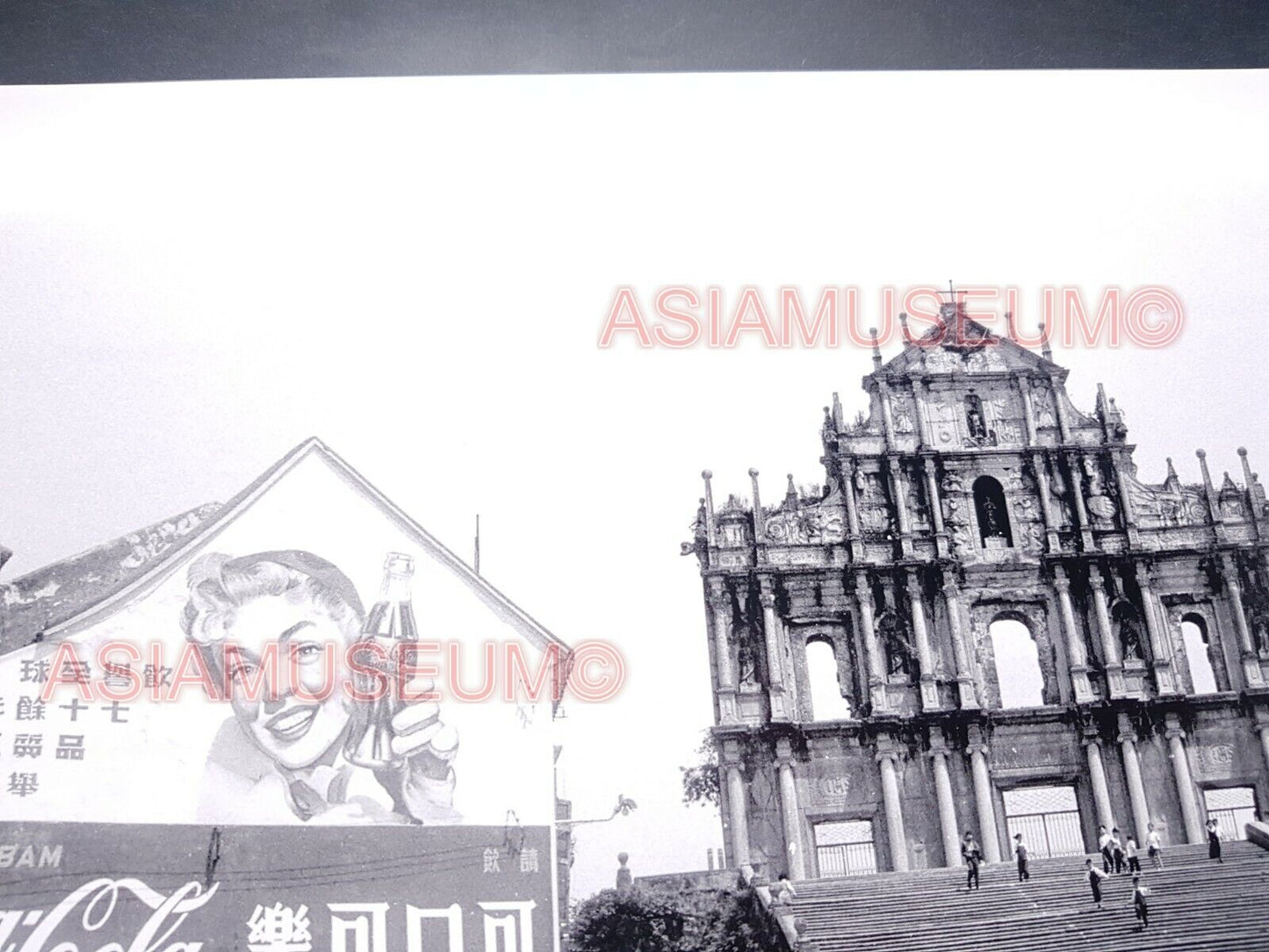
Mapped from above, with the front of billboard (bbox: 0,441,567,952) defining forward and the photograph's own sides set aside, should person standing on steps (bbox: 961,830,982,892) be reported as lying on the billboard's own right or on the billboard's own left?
on the billboard's own left

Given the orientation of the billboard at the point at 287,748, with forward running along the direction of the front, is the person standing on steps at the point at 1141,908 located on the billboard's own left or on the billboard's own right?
on the billboard's own left
